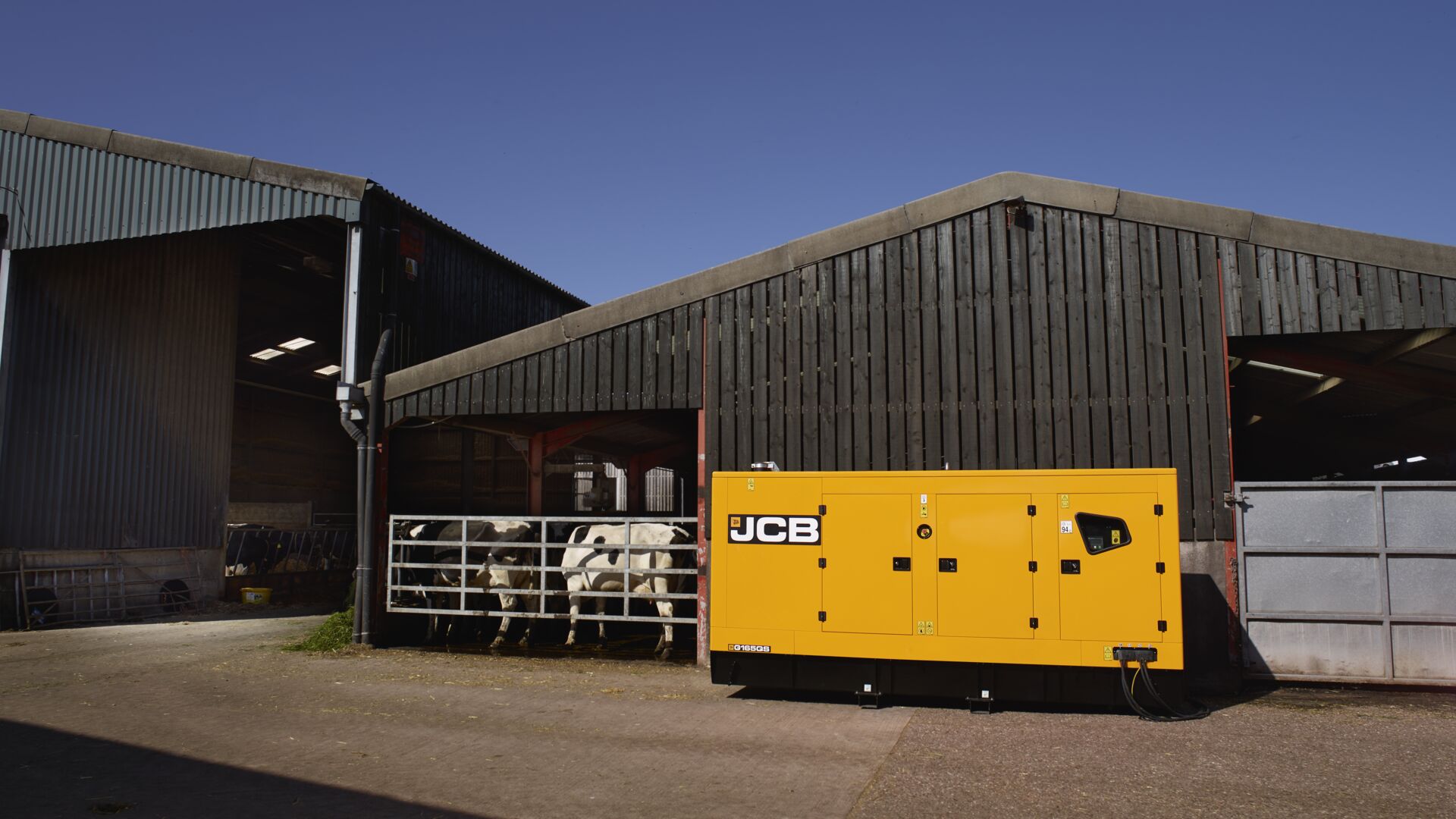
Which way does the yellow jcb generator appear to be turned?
toward the camera

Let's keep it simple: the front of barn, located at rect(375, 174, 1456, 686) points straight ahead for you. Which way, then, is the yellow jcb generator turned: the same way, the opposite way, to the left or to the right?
the same way
